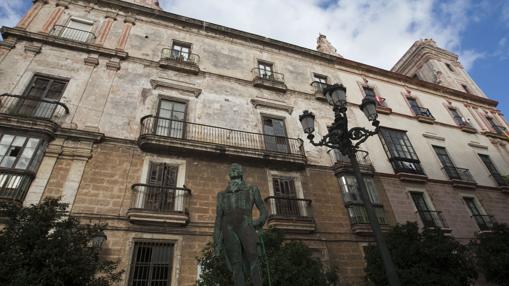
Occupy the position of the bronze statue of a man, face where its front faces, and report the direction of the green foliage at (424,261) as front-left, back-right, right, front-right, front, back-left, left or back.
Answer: back-left

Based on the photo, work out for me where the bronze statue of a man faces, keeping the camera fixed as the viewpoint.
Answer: facing the viewer

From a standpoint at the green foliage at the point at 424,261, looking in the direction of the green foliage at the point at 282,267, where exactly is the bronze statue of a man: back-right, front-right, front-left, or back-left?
front-left

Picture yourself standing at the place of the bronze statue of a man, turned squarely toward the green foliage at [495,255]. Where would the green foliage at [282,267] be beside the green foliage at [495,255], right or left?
left

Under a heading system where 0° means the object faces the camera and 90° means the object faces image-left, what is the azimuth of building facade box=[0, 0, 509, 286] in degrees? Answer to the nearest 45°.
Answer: approximately 315°

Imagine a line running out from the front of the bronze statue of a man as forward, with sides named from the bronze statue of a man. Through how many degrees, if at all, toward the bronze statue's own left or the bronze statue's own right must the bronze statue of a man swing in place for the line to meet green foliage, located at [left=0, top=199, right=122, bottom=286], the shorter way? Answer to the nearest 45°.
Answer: approximately 90° to the bronze statue's own right

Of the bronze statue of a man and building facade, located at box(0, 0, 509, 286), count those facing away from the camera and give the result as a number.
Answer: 0

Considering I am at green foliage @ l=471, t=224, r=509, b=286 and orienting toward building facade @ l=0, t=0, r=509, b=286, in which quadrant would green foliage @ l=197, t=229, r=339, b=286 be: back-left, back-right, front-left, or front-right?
front-left

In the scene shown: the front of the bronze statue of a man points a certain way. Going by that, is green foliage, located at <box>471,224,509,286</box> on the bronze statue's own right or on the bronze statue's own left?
on the bronze statue's own left

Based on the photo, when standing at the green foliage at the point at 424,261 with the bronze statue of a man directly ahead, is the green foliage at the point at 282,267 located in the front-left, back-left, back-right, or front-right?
front-right

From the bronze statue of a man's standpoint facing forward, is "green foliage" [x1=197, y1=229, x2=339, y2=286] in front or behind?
behind

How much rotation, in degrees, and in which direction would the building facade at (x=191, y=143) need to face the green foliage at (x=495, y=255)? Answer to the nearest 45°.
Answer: approximately 45° to its left

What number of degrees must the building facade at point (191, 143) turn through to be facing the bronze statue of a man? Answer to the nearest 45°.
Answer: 0° — it already faces it
